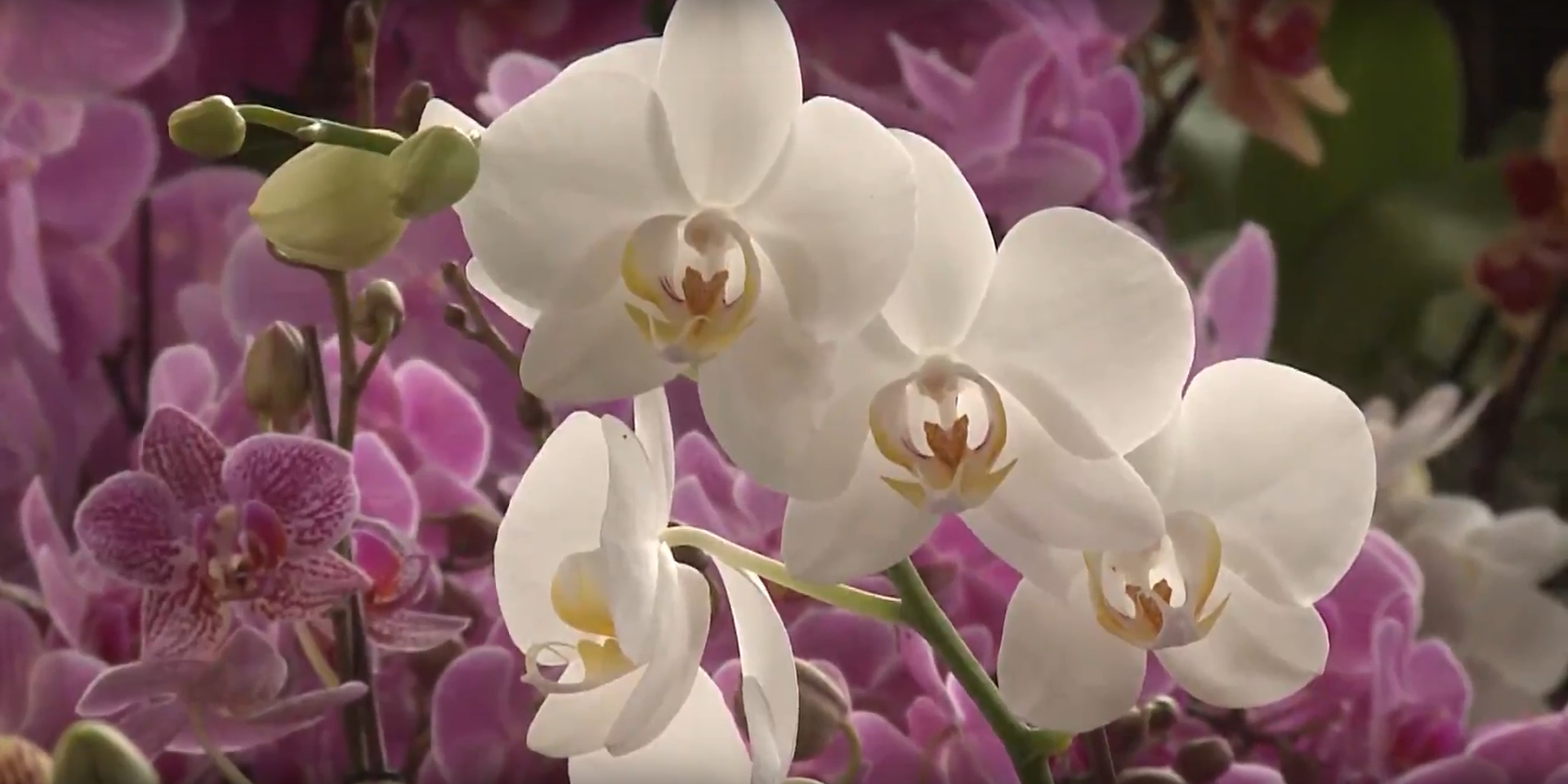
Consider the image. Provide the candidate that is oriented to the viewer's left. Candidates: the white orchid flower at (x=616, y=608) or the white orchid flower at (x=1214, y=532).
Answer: the white orchid flower at (x=616, y=608)

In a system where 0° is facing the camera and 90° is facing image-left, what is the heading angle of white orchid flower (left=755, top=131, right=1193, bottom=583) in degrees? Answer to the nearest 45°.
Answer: approximately 0°

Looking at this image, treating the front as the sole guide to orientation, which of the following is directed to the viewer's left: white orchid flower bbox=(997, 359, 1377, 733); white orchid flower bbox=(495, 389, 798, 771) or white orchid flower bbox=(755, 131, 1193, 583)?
white orchid flower bbox=(495, 389, 798, 771)

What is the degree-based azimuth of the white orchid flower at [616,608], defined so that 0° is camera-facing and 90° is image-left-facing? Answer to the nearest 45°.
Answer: approximately 90°

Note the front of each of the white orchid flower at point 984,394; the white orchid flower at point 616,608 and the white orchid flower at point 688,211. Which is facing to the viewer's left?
the white orchid flower at point 616,608
